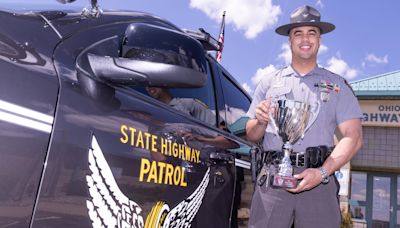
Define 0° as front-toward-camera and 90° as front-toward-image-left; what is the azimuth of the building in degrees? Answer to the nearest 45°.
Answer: approximately 0°

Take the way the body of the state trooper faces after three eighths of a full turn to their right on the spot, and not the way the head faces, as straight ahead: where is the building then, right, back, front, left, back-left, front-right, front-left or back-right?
front-right

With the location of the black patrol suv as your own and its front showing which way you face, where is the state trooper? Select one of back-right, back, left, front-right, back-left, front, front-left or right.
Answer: back

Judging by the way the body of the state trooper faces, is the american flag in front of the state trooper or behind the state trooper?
behind

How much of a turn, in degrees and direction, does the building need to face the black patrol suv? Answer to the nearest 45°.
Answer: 0° — it already faces it

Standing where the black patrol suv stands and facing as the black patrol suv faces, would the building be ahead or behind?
behind

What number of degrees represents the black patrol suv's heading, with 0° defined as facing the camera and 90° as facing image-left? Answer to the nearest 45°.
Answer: approximately 45°
